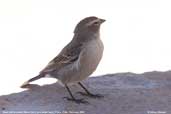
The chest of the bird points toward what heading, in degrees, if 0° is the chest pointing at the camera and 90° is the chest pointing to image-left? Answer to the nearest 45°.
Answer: approximately 270°
